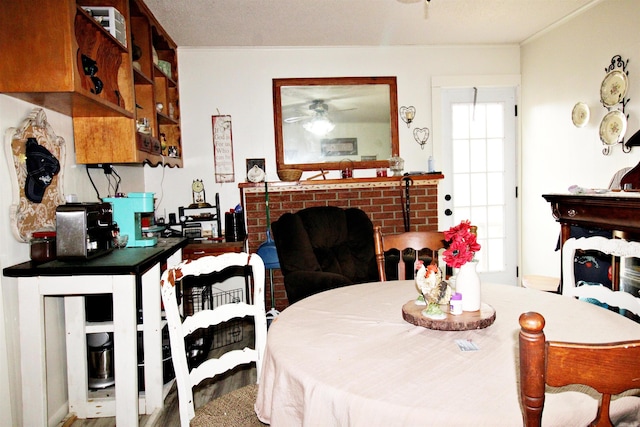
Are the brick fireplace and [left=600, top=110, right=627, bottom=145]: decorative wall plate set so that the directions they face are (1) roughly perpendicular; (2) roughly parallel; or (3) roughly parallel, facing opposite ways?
roughly perpendicular

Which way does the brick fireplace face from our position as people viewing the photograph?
facing the viewer

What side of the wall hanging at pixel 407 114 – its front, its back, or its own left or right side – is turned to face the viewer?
front

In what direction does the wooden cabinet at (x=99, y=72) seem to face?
to the viewer's right

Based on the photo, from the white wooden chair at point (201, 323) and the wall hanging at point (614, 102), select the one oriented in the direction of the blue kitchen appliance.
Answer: the wall hanging

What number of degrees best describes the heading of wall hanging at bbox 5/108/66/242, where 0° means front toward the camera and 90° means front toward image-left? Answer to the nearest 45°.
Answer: approximately 315°

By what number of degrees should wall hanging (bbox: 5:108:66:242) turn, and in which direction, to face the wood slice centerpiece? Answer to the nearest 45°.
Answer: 0° — it already faces it

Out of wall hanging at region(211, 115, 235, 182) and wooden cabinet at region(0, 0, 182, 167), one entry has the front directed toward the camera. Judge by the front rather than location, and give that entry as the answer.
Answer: the wall hanging

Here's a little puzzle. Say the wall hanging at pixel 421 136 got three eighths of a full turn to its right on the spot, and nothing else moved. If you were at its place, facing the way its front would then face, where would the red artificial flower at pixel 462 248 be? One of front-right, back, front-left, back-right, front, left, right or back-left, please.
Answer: back-left

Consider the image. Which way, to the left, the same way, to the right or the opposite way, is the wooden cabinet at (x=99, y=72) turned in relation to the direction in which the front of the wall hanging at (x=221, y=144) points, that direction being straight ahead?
to the left

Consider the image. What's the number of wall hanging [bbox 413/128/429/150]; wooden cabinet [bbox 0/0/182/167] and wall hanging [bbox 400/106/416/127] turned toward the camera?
2

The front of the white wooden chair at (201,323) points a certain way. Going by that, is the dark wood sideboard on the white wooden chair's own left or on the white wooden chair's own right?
on the white wooden chair's own left

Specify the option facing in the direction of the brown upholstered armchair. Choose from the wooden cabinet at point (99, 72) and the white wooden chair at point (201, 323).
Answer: the wooden cabinet

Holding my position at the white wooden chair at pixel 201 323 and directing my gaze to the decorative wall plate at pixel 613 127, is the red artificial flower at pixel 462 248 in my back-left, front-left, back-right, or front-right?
front-right

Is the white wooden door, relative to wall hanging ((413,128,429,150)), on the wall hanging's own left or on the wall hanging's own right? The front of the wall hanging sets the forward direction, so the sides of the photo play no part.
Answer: on the wall hanging's own left

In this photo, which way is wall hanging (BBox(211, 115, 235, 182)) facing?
toward the camera
